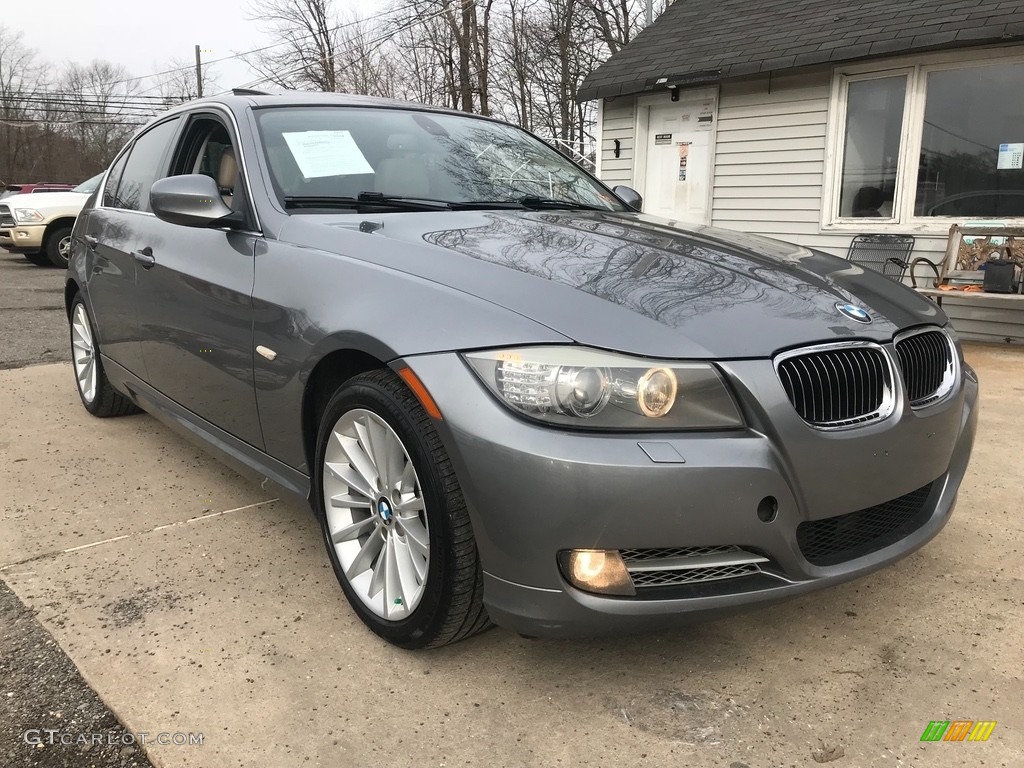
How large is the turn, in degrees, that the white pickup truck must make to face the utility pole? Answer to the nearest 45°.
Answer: approximately 135° to its right

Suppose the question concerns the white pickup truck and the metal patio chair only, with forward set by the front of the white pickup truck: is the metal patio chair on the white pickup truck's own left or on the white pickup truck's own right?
on the white pickup truck's own left

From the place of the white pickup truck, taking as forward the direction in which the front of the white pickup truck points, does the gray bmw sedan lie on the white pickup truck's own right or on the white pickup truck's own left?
on the white pickup truck's own left

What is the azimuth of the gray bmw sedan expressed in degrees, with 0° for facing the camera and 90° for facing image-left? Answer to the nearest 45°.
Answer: approximately 315°

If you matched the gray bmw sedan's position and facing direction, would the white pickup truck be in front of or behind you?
behind

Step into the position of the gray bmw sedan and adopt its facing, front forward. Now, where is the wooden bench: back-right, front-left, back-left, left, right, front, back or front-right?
left

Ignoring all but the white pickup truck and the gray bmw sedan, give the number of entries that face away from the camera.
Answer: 0

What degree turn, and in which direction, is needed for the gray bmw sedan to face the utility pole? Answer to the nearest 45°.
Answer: approximately 135° to its left
